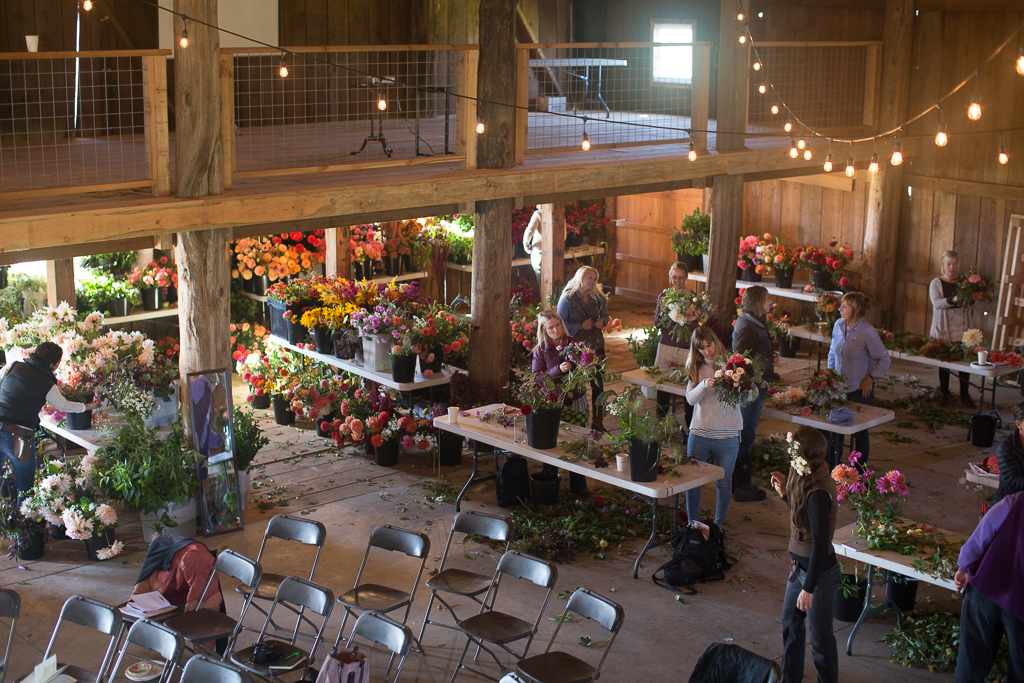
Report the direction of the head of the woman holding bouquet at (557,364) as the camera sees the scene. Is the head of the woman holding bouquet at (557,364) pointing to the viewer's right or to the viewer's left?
to the viewer's right

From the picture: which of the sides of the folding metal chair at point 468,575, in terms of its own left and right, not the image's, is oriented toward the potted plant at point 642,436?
back

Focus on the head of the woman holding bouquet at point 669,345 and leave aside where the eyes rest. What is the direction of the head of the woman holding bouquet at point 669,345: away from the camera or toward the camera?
toward the camera

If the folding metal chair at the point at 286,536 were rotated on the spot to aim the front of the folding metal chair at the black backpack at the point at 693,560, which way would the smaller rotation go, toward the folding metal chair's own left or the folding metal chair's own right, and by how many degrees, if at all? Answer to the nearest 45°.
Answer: approximately 135° to the folding metal chair's own left

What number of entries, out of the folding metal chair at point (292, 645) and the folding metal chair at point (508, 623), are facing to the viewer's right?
0

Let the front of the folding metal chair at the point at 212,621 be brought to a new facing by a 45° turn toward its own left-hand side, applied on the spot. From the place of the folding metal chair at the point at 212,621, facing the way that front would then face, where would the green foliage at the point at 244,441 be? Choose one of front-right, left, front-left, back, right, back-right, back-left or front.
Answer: back

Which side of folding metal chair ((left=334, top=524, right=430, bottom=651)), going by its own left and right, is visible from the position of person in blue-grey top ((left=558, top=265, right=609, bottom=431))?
back

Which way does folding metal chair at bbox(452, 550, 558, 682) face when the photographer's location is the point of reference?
facing the viewer and to the left of the viewer

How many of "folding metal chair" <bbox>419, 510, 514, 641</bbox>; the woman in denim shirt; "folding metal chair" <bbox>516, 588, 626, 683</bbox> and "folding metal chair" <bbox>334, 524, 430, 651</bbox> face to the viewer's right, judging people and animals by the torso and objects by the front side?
0

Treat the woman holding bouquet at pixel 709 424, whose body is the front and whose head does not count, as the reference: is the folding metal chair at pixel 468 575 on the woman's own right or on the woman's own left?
on the woman's own right

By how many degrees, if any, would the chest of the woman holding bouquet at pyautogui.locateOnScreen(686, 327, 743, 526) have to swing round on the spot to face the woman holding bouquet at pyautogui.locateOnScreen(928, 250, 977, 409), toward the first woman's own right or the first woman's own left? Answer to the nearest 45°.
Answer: approximately 90° to the first woman's own left

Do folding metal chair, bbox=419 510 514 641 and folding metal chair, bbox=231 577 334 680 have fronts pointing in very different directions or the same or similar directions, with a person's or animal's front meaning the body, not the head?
same or similar directions

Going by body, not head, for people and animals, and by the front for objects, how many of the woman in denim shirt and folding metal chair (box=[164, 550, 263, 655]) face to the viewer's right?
0

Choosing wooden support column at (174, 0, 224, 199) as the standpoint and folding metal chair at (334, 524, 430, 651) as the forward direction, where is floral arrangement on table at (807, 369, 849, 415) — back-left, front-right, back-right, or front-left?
front-left

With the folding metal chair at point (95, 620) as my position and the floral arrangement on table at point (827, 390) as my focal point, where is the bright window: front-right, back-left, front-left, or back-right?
front-left
